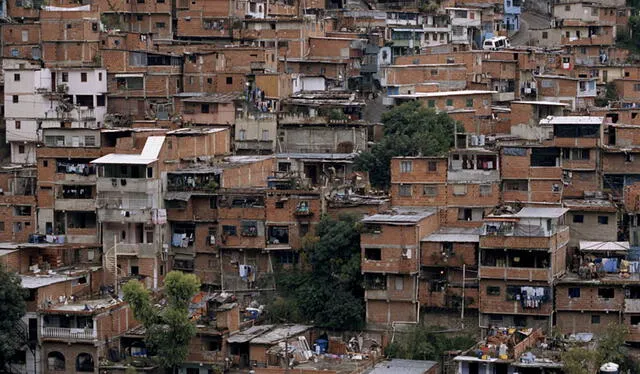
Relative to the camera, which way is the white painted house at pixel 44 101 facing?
toward the camera

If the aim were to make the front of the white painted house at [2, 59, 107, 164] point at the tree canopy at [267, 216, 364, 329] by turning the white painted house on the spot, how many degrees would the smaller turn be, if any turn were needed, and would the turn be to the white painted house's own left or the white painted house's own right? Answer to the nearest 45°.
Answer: approximately 45° to the white painted house's own left

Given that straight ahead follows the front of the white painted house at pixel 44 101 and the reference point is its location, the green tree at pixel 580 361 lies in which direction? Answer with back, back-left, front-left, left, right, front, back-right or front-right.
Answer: front-left

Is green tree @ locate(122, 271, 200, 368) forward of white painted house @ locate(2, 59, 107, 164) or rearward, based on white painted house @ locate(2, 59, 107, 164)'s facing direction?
forward

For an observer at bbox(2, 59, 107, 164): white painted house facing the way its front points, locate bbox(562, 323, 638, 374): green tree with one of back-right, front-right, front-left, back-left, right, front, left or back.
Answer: front-left

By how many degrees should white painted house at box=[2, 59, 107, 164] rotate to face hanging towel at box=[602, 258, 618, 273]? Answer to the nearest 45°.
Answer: approximately 45° to its left

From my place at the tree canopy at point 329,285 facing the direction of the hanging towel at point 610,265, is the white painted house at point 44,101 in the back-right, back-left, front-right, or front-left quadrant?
back-left

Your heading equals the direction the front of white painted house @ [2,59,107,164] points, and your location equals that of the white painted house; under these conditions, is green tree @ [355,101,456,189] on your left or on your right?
on your left
